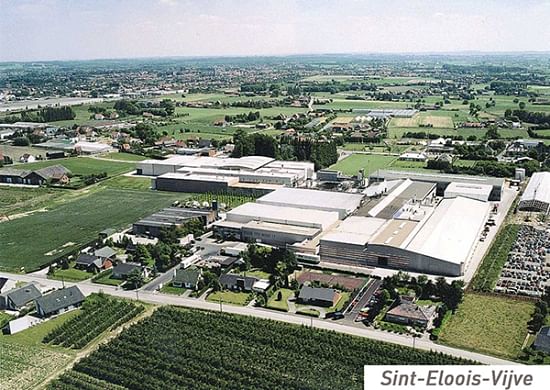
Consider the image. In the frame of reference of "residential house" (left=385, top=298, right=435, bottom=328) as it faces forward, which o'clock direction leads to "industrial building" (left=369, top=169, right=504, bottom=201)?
The industrial building is roughly at 6 o'clock from the residential house.

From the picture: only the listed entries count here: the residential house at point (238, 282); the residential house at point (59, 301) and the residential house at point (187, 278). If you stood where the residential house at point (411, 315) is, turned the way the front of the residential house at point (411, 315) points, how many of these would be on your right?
3

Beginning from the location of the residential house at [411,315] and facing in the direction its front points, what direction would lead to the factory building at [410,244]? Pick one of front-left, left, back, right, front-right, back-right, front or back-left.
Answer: back

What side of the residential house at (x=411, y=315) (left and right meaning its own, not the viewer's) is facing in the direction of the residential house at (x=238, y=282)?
right

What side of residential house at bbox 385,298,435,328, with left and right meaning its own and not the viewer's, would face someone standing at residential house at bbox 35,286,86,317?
right

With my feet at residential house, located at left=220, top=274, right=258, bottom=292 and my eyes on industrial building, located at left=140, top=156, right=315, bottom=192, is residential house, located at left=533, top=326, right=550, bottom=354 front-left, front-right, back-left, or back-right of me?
back-right

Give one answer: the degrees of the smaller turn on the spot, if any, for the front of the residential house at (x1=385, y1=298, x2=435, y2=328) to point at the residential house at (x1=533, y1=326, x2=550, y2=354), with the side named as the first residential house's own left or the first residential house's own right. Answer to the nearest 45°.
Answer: approximately 90° to the first residential house's own left

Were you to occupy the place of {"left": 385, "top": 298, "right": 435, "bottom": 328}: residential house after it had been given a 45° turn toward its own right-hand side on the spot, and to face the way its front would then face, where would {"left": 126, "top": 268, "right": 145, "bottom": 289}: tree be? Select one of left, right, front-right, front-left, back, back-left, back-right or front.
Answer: front-right

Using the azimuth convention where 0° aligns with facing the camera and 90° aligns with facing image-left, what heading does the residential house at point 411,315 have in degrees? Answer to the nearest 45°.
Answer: approximately 0°

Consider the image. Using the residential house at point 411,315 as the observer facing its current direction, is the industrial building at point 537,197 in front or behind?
behind

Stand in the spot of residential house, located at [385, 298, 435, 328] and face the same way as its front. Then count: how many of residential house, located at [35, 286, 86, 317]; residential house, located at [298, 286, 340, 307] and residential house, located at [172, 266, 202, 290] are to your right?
3

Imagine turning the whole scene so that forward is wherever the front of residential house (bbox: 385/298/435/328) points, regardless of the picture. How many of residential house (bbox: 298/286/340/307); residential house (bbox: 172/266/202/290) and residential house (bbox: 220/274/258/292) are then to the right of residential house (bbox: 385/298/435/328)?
3

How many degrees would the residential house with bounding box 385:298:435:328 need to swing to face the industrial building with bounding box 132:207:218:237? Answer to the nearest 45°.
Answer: approximately 135° to its right

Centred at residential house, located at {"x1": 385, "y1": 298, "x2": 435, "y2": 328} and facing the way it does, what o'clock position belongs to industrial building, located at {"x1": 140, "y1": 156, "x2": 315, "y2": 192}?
The industrial building is roughly at 5 o'clock from the residential house.

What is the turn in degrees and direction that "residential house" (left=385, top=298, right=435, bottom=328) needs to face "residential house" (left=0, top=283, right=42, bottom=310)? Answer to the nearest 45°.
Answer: approximately 90° to its right

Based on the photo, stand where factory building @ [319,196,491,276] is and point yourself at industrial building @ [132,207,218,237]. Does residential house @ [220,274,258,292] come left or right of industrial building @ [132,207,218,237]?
left
